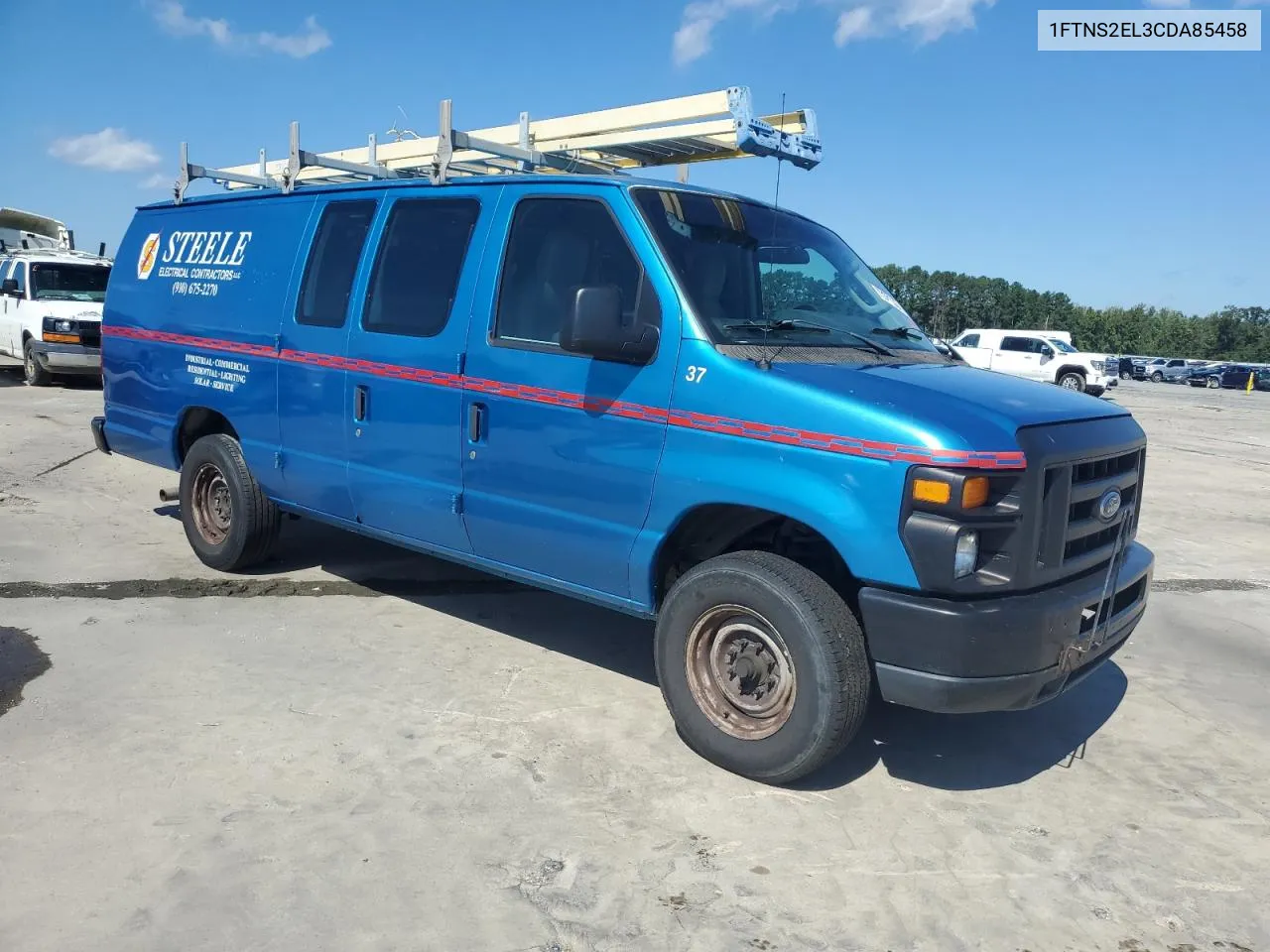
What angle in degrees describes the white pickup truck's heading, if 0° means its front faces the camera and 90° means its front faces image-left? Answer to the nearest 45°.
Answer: approximately 315°

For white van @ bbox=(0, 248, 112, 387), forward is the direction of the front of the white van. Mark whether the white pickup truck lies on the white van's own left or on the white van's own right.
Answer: on the white van's own left

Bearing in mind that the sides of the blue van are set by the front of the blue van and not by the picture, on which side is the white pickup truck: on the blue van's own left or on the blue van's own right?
on the blue van's own left

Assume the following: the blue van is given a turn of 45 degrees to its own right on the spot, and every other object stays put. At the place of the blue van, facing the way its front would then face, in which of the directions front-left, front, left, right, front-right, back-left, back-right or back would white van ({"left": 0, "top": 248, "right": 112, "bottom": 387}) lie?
back-right
